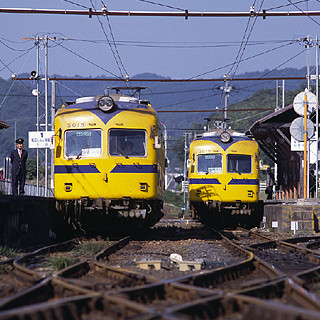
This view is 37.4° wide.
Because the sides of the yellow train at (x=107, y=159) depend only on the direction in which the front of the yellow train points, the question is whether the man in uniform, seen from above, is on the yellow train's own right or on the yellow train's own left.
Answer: on the yellow train's own right

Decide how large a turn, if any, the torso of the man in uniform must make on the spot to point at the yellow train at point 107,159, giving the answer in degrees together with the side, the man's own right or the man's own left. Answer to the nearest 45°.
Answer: approximately 45° to the man's own left

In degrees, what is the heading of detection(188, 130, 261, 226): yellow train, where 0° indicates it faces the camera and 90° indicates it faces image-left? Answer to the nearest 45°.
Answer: approximately 0°

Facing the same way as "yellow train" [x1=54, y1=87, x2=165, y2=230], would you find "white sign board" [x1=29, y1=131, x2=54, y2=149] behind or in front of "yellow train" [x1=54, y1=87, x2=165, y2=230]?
behind

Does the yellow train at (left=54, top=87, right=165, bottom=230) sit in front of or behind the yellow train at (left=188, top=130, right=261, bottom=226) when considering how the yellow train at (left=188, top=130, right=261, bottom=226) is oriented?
in front

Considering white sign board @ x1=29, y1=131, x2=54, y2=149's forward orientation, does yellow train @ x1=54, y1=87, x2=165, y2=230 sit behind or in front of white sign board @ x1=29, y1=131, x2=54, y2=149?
in front
